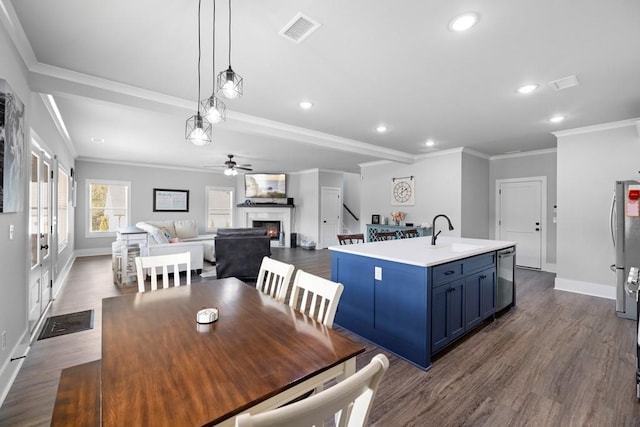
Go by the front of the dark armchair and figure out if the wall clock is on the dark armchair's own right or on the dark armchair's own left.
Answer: on the dark armchair's own right

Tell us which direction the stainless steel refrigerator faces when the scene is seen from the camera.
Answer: facing to the left of the viewer

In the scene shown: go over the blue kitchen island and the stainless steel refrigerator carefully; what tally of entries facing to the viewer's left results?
1

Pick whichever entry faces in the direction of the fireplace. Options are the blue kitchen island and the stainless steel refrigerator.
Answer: the stainless steel refrigerator

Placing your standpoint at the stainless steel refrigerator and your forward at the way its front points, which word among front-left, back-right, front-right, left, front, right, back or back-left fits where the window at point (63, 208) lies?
front-left

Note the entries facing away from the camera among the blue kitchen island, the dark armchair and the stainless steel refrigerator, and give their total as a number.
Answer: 1

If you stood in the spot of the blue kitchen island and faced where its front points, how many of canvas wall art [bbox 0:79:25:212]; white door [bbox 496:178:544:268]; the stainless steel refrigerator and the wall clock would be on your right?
1

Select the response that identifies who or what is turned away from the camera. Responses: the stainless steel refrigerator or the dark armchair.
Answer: the dark armchair

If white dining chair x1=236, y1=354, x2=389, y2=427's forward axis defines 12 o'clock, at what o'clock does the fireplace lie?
The fireplace is roughly at 1 o'clock from the white dining chair.

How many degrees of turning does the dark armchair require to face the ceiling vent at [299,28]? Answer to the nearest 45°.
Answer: approximately 180°

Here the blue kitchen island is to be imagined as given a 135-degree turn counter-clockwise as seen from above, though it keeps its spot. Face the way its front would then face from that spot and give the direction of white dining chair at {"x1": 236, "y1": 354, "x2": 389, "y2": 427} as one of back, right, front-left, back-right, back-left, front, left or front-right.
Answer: back

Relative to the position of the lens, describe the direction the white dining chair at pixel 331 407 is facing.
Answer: facing away from the viewer and to the left of the viewer

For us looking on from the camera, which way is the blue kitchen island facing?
facing the viewer and to the right of the viewer

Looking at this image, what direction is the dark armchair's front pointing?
away from the camera
